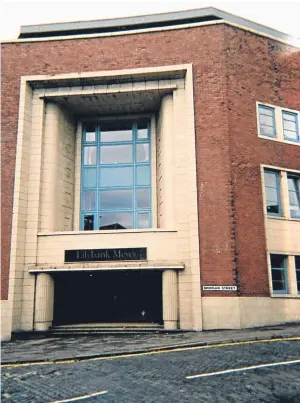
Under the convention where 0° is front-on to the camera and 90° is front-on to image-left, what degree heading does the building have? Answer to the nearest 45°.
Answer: approximately 0°
